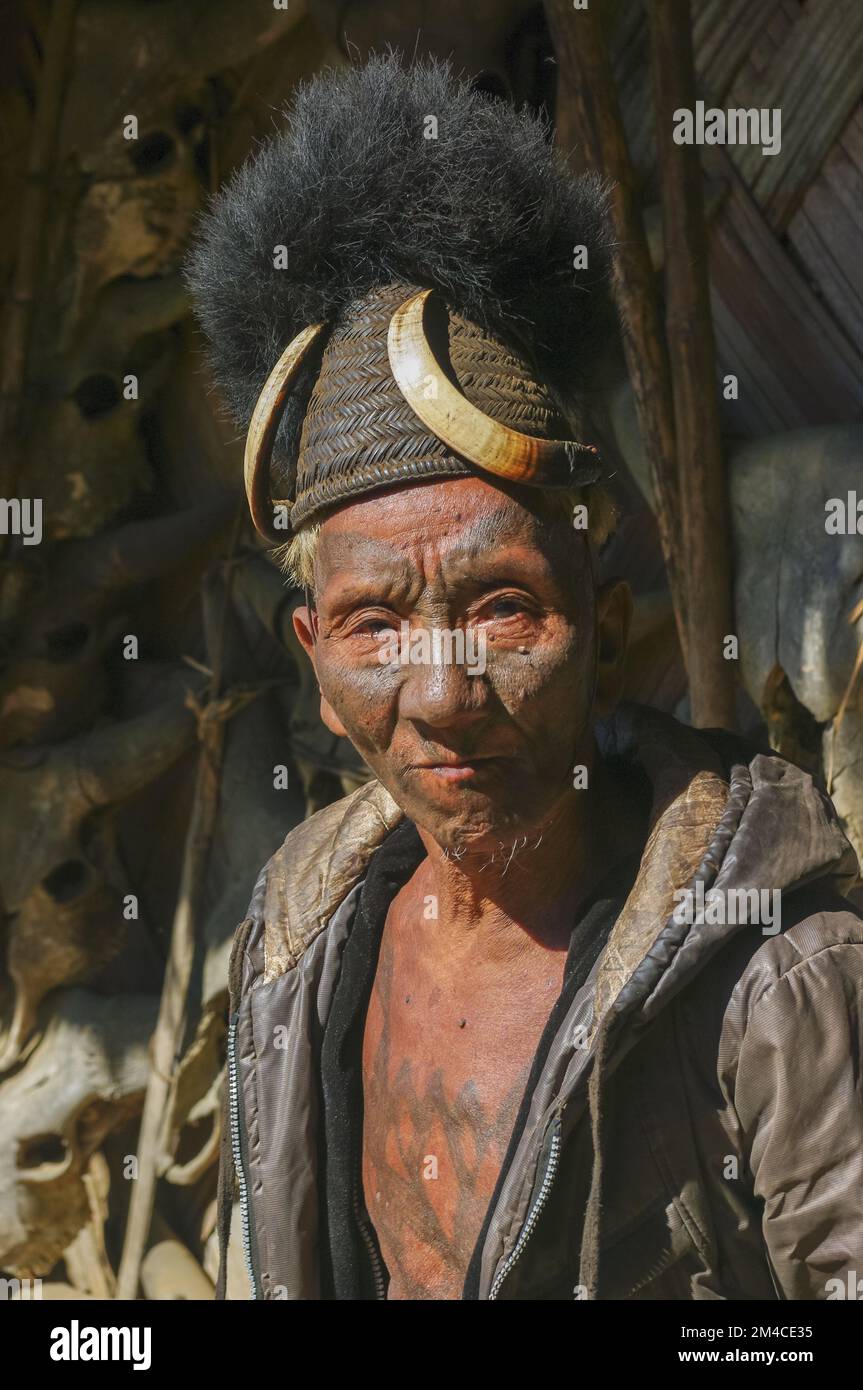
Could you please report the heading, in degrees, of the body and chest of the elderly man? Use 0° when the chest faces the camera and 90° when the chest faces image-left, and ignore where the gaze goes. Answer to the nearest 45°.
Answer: approximately 45°

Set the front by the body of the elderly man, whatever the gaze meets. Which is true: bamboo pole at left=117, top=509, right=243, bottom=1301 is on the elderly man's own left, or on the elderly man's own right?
on the elderly man's own right
